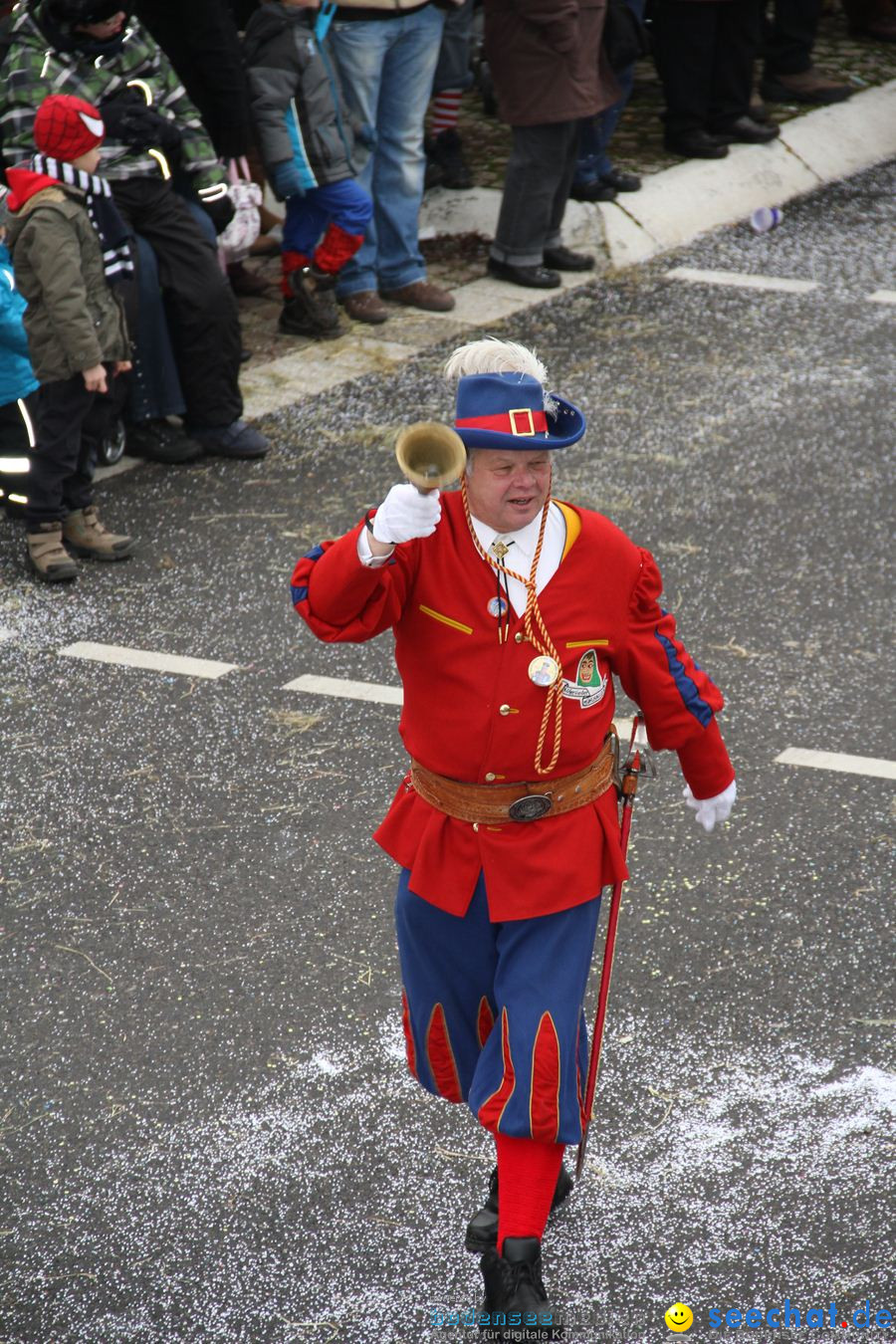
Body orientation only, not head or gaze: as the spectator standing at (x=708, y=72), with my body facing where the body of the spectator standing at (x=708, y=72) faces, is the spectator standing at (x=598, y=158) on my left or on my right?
on my right

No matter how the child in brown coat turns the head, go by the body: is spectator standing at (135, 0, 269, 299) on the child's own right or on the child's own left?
on the child's own left

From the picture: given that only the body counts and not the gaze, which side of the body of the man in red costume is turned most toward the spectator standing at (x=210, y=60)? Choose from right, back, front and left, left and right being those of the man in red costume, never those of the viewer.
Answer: back

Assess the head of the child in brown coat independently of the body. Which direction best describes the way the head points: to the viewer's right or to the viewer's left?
to the viewer's right

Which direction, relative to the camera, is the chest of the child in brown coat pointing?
to the viewer's right

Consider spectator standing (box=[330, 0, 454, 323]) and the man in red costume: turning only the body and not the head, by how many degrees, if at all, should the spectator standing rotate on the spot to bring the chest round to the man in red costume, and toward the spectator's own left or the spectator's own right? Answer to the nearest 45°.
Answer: approximately 45° to the spectator's own right

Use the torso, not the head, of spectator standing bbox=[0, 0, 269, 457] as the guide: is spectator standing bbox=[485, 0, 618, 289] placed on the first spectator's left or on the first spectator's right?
on the first spectator's left
